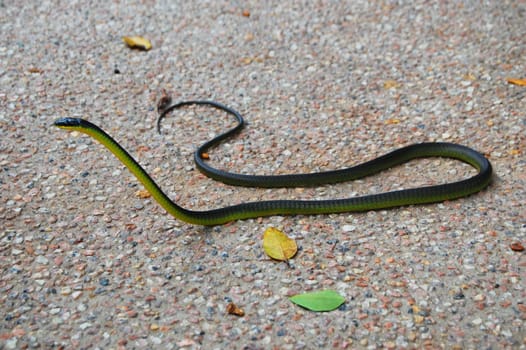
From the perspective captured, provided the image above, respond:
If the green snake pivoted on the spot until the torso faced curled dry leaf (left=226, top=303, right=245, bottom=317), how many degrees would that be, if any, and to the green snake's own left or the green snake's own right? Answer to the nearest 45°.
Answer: approximately 90° to the green snake's own left

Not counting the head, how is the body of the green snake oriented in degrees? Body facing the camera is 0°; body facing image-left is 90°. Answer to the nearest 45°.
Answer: approximately 90°

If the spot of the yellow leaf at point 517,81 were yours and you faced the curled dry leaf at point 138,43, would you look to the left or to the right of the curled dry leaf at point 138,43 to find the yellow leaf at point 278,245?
left

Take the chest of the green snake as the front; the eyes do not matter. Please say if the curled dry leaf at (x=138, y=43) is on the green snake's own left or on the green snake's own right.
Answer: on the green snake's own right

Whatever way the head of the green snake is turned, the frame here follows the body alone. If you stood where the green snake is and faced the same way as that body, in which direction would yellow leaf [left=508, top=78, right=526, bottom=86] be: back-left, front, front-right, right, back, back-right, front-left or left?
back-right

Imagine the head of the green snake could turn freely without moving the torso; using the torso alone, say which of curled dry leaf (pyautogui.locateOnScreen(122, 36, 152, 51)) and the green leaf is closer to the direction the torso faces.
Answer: the curled dry leaf

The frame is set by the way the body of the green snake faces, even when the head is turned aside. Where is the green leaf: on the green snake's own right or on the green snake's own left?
on the green snake's own left
